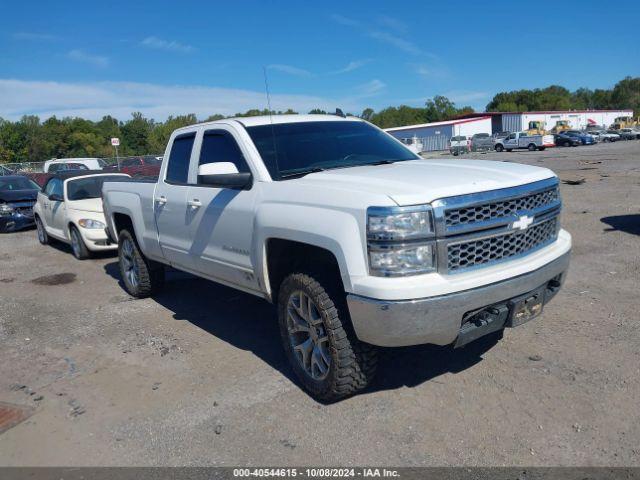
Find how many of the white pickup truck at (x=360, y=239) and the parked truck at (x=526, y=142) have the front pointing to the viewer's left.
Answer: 1

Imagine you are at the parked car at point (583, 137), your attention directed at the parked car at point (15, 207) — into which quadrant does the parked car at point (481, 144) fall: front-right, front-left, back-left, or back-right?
front-right

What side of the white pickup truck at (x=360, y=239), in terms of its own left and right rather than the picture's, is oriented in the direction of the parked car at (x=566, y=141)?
left

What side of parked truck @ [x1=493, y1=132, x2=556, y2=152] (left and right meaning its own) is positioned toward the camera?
left

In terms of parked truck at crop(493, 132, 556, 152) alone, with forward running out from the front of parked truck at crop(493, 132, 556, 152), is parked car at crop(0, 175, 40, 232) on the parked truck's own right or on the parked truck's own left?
on the parked truck's own left

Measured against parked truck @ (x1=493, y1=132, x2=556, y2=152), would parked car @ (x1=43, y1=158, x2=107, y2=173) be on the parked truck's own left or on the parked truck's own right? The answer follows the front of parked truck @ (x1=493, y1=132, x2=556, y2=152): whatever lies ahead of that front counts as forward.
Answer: on the parked truck's own left

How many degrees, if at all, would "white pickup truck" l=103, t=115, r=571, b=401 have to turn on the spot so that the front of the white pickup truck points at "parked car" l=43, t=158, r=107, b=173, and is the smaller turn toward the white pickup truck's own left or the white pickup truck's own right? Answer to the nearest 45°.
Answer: approximately 180°

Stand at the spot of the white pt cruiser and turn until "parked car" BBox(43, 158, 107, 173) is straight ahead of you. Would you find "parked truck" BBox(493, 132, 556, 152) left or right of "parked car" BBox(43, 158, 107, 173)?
right

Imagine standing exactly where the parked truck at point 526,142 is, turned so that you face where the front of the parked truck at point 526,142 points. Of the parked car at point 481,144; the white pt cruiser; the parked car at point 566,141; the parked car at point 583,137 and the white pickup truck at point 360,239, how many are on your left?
2

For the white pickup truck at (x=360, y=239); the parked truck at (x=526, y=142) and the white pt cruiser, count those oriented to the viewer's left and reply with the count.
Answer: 1

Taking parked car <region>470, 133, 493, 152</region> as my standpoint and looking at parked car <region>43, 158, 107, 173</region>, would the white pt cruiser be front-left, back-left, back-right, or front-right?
front-left

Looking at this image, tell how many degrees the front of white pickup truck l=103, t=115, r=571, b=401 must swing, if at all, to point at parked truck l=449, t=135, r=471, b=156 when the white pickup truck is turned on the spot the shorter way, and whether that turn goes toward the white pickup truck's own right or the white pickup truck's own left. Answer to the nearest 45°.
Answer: approximately 135° to the white pickup truck's own left

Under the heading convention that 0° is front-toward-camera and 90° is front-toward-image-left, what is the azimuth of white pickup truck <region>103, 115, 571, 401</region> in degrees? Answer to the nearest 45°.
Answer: approximately 315°

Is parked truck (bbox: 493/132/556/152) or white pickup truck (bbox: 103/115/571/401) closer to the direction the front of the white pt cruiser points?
the white pickup truck

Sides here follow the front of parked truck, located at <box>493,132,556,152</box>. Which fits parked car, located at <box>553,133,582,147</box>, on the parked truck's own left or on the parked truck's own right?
on the parked truck's own right
